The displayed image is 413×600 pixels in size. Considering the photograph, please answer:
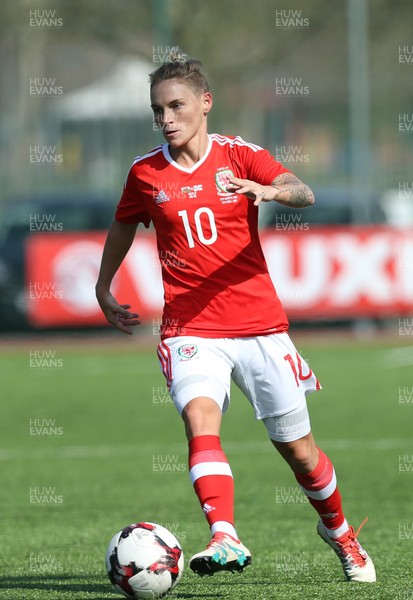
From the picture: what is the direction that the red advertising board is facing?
toward the camera

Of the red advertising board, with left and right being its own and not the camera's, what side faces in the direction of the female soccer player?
front

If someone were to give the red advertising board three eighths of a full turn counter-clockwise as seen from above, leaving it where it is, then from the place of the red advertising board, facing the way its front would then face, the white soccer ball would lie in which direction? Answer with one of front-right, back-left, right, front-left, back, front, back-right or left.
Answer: back-right

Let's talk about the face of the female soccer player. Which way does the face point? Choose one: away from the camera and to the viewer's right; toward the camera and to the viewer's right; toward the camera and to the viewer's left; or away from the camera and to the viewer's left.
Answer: toward the camera and to the viewer's left
